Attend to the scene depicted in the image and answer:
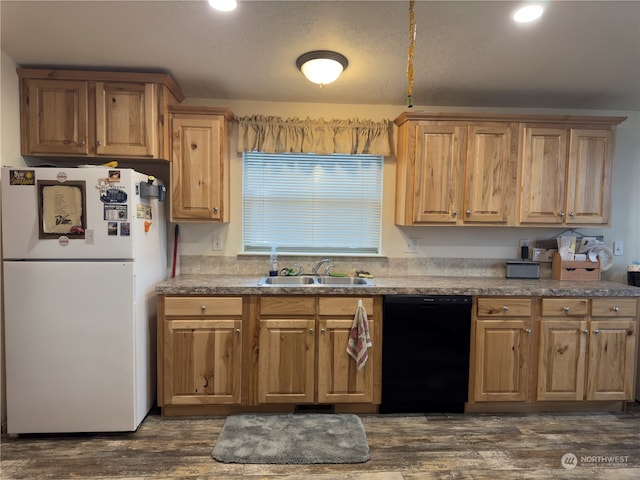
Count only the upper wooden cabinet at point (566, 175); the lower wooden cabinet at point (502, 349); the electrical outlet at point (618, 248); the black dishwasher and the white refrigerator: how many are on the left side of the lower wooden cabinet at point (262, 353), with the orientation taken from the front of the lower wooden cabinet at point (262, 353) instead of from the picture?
4

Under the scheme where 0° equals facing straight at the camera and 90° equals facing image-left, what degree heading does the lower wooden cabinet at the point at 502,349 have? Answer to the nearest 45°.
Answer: approximately 0°

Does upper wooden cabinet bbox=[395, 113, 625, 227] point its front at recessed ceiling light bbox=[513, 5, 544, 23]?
yes

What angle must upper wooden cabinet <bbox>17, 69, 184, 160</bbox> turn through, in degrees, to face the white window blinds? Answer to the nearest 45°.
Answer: approximately 90° to its left

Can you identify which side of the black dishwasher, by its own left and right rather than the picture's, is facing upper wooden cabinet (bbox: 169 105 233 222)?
right

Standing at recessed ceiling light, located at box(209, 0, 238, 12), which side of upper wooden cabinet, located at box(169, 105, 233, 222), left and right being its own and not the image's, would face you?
front

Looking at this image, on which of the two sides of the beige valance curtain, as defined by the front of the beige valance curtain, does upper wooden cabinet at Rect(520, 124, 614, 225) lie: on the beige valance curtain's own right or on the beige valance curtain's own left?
on the beige valance curtain's own left

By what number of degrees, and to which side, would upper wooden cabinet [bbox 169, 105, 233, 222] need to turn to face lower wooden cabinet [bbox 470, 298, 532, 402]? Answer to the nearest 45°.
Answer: approximately 45° to its left

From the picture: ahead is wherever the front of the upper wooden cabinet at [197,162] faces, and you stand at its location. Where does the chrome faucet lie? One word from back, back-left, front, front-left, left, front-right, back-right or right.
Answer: left
